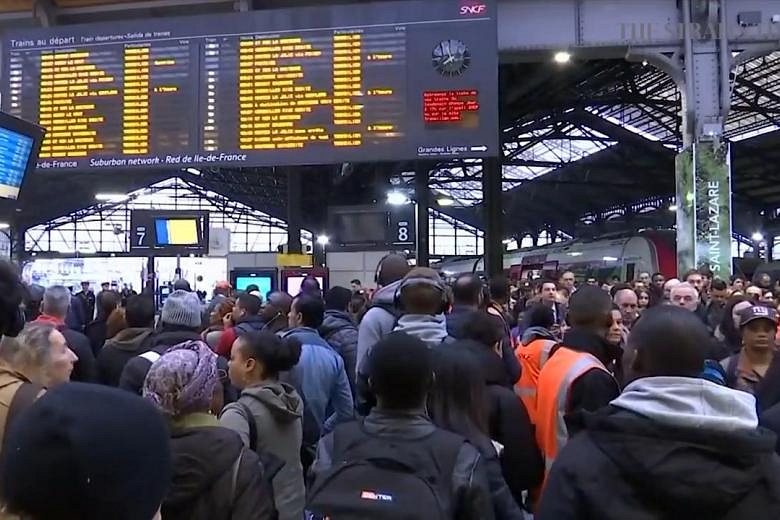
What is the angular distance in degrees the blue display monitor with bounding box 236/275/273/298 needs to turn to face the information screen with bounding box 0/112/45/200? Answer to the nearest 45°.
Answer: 0° — it already faces it

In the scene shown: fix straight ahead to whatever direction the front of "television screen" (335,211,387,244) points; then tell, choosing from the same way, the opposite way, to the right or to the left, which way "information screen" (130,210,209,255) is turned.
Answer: the same way

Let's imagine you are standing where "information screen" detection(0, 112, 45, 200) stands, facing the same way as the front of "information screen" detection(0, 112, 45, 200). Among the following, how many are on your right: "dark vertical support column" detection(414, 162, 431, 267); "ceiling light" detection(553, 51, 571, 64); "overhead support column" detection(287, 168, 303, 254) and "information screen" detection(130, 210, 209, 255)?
0

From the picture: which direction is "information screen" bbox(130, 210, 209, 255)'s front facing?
toward the camera

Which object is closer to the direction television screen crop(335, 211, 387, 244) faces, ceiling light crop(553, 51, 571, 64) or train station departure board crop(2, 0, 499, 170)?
the train station departure board

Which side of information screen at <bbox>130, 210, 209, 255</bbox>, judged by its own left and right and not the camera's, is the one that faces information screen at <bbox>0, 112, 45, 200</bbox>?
front

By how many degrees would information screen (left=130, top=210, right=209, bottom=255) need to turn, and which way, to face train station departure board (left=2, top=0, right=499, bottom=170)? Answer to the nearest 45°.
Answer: approximately 45° to its left

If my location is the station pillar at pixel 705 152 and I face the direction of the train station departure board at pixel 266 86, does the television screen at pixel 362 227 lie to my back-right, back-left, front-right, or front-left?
front-right

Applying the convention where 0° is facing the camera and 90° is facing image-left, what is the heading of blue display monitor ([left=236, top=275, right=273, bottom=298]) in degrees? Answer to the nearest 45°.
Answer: approximately 0°

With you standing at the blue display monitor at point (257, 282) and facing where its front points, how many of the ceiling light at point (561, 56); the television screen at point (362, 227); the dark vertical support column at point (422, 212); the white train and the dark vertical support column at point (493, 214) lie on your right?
0

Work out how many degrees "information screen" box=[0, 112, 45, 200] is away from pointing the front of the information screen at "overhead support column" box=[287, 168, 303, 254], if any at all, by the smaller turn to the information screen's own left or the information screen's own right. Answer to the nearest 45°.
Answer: approximately 90° to the information screen's own left
